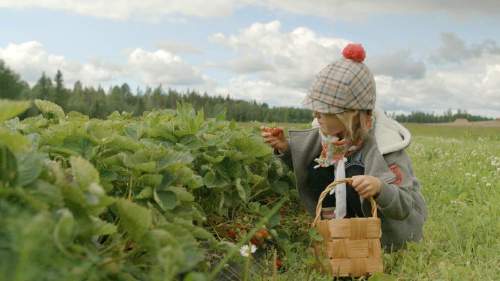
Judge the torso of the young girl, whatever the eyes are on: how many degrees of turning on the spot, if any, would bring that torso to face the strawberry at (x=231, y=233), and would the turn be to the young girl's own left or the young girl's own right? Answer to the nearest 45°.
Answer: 0° — they already face it

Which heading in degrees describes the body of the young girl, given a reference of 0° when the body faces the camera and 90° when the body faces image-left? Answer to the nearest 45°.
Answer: approximately 45°

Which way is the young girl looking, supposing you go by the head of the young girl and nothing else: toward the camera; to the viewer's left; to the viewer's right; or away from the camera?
to the viewer's left
